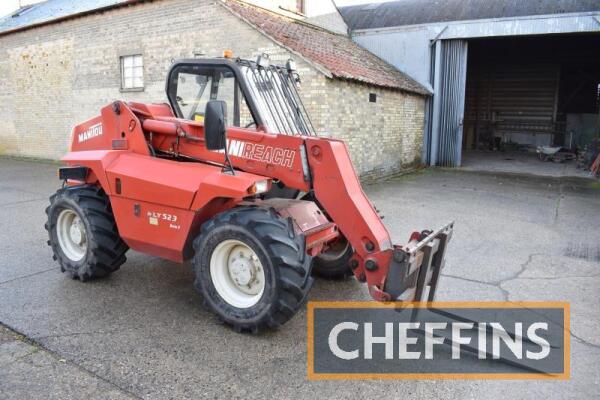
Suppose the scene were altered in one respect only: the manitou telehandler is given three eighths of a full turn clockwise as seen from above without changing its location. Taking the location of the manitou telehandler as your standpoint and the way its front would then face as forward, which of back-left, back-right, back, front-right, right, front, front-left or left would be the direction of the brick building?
right

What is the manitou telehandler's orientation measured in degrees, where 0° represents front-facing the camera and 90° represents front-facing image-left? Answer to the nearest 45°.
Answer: approximately 315°
